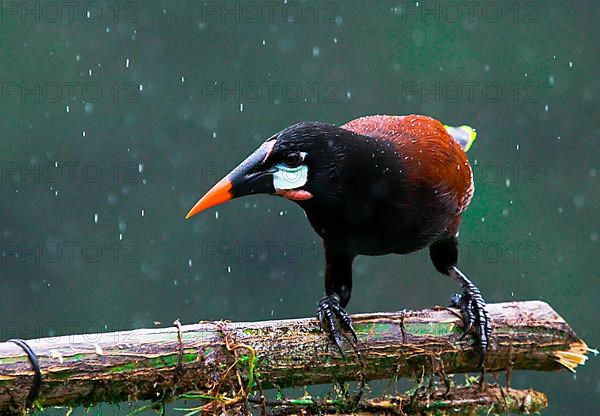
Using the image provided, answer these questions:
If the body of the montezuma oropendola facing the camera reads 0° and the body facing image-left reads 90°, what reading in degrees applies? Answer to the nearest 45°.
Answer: approximately 45°

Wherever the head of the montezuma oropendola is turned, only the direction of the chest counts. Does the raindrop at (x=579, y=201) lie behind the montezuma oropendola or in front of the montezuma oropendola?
behind
